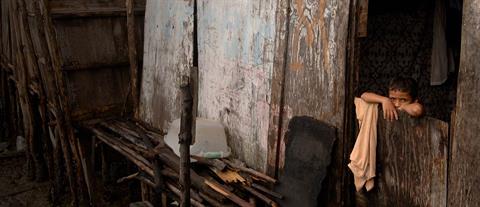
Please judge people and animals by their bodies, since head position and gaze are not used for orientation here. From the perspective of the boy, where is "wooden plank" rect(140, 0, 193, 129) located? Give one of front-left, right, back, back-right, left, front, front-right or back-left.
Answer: back-right

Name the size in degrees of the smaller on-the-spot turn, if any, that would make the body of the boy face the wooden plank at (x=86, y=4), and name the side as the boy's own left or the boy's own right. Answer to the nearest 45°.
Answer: approximately 135° to the boy's own right

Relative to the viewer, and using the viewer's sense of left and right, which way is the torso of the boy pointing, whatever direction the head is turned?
facing the viewer

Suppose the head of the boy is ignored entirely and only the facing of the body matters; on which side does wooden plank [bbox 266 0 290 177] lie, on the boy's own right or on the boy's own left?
on the boy's own right

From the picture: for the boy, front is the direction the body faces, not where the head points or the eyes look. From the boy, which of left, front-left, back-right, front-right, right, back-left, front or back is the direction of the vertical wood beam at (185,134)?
right
